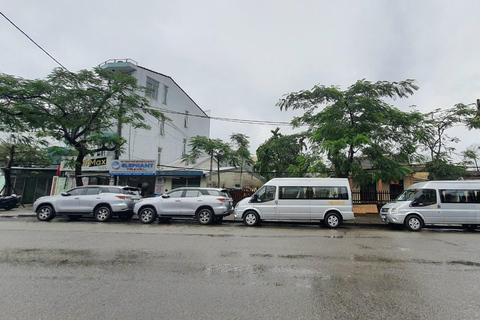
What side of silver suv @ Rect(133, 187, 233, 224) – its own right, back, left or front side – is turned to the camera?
left

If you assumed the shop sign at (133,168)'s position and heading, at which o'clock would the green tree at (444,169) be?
The green tree is roughly at 10 o'clock from the shop sign.

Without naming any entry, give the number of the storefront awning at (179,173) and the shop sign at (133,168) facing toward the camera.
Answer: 2

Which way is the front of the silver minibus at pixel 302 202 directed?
to the viewer's left

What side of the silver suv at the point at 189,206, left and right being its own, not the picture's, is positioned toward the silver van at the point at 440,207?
back

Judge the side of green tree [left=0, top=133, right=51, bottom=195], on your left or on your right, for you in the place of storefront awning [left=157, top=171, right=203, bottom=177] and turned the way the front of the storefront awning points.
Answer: on your right

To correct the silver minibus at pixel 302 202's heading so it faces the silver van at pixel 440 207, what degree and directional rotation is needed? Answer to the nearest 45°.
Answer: approximately 180°

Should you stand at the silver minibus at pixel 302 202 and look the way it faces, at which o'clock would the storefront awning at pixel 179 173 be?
The storefront awning is roughly at 1 o'clock from the silver minibus.
